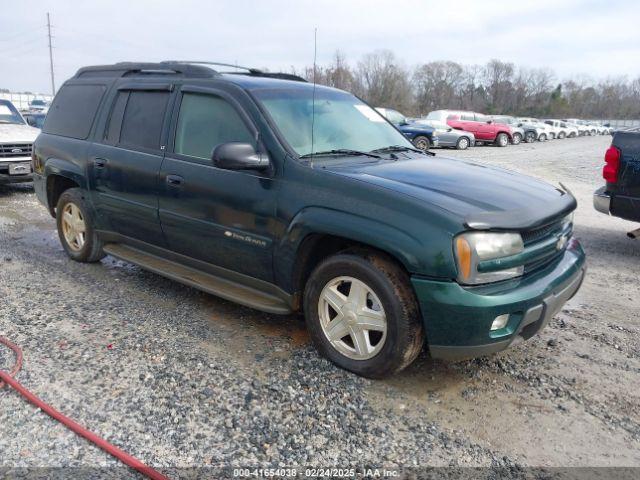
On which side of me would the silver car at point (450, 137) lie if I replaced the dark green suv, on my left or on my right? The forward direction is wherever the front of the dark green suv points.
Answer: on my left

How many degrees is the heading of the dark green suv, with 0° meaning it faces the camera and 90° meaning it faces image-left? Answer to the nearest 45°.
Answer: approximately 315°

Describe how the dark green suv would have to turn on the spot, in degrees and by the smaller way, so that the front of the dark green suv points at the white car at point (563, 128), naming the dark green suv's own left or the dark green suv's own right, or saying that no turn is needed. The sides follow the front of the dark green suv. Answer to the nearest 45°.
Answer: approximately 90° to the dark green suv's own left

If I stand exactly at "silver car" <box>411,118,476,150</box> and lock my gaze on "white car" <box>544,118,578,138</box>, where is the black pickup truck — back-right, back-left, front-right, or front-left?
back-right

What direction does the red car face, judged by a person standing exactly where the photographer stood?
facing the viewer and to the right of the viewer
